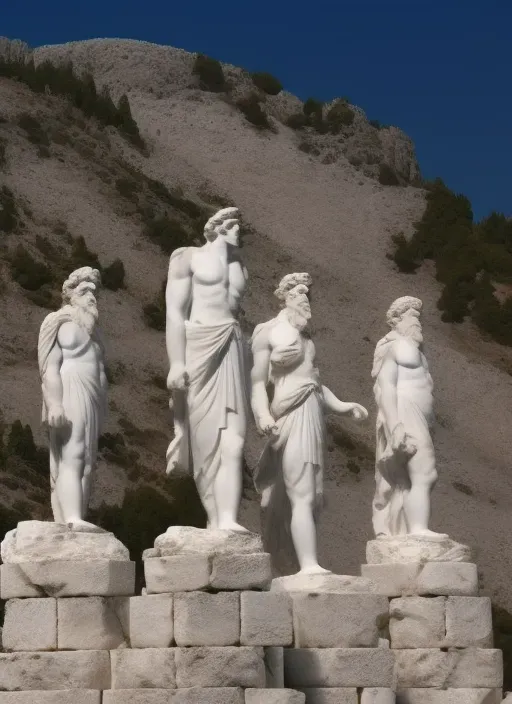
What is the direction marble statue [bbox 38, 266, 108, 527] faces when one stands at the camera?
facing the viewer and to the right of the viewer

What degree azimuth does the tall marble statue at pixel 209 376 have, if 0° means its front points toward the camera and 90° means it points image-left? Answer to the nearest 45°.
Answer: approximately 315°

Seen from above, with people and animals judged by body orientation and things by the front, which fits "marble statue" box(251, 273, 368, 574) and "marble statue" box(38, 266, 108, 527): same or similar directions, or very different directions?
same or similar directions

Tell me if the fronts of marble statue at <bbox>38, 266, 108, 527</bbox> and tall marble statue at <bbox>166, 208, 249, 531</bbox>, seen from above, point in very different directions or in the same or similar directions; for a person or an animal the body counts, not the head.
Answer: same or similar directions

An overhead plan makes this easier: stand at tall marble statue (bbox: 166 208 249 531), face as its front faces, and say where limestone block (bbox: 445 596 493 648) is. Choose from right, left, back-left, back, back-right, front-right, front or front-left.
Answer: left

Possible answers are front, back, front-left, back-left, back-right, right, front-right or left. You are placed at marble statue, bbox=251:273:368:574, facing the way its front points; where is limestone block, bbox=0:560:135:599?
right

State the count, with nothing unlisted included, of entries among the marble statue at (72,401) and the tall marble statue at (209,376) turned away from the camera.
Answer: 0

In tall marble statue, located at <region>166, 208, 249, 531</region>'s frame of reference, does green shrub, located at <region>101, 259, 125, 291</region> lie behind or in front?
behind

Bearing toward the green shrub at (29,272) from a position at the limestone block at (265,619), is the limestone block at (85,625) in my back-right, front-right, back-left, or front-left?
front-left

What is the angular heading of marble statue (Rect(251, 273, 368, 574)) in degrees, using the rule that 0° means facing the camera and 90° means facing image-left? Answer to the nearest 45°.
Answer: approximately 315°

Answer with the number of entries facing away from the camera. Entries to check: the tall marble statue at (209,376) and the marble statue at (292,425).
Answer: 0

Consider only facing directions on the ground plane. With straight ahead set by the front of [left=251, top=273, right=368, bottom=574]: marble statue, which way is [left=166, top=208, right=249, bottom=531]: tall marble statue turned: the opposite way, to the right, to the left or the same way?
the same way

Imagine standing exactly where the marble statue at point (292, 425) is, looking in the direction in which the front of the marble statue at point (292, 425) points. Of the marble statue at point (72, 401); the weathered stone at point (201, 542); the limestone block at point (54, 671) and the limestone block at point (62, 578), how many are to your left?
0

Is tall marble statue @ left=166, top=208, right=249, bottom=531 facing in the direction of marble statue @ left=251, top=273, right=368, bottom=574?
no
